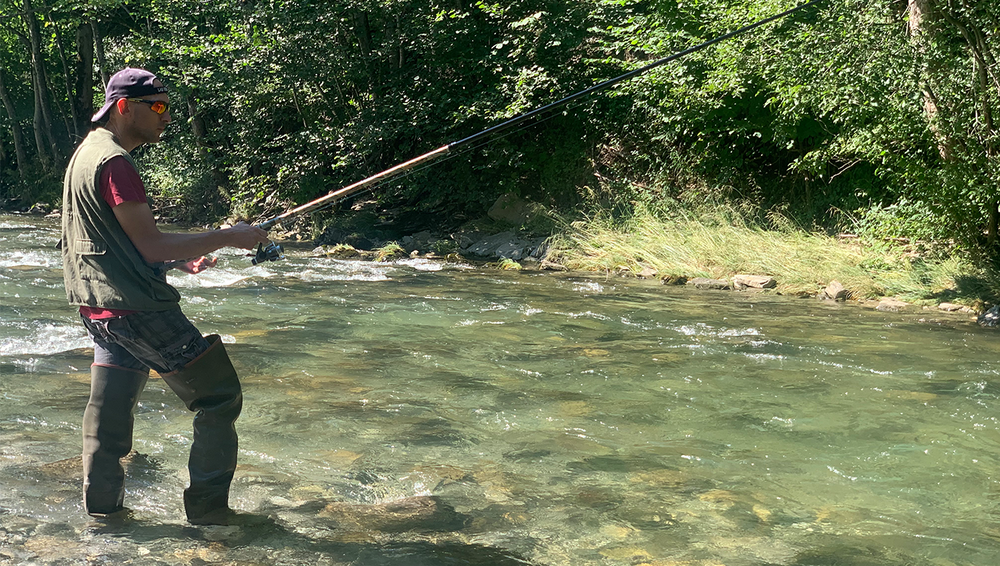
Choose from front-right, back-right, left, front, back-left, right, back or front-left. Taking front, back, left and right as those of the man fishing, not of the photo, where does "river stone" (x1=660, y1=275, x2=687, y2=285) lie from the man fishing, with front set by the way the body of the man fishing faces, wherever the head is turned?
front-left

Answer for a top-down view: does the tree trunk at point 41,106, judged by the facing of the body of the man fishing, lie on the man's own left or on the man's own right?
on the man's own left

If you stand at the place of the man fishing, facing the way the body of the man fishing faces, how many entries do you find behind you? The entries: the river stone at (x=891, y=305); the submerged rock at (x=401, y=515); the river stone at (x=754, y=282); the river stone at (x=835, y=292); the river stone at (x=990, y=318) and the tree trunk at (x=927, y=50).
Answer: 0

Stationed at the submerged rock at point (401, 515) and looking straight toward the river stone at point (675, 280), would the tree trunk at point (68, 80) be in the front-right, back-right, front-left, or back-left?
front-left

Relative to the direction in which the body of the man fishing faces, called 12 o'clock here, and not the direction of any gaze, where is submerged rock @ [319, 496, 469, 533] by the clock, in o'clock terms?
The submerged rock is roughly at 12 o'clock from the man fishing.

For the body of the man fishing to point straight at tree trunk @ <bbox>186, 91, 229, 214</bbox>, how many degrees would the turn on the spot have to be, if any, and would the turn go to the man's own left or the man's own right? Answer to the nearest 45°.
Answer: approximately 90° to the man's own left

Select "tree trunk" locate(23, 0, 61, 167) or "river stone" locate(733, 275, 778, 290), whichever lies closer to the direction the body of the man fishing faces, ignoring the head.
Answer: the river stone

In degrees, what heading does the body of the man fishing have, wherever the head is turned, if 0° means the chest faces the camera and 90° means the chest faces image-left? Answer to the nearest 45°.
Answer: approximately 270°

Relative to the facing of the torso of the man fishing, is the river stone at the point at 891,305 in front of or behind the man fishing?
in front

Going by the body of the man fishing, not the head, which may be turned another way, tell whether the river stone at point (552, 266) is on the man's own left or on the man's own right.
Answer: on the man's own left

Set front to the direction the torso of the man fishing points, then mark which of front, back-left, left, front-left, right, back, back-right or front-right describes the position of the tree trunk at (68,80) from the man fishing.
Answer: left

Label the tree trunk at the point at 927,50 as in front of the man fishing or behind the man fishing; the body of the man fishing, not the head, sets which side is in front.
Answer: in front

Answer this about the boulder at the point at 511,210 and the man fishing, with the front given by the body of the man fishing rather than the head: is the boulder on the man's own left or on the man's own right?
on the man's own left

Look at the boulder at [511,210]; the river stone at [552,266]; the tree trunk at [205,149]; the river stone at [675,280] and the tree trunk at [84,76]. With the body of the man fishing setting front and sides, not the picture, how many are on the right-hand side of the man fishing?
0

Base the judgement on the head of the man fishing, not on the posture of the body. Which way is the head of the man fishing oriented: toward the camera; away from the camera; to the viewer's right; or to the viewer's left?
to the viewer's right

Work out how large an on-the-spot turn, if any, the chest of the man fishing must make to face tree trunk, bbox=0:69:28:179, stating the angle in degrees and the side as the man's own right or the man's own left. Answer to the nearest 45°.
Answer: approximately 90° to the man's own left

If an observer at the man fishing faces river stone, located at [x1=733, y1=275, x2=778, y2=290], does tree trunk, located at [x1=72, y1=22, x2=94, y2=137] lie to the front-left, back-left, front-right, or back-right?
front-left
